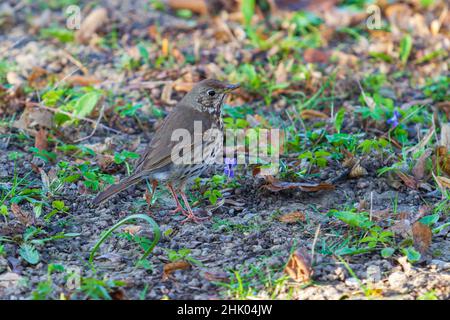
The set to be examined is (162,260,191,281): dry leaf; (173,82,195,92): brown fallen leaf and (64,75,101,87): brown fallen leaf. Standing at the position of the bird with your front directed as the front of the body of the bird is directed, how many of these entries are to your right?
1

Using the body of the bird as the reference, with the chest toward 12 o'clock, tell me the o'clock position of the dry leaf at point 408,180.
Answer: The dry leaf is roughly at 12 o'clock from the bird.

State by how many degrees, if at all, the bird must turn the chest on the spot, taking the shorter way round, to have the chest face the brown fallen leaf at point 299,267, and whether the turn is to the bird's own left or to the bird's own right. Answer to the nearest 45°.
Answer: approximately 45° to the bird's own right

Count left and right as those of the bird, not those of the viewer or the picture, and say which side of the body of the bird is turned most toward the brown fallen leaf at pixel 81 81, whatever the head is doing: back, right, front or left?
left

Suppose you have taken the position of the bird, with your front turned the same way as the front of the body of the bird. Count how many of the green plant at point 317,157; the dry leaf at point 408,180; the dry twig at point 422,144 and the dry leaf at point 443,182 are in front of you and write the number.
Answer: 4

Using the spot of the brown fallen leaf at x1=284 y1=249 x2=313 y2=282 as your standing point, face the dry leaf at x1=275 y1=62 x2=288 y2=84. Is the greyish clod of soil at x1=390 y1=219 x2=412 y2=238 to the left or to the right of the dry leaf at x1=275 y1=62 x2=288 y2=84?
right

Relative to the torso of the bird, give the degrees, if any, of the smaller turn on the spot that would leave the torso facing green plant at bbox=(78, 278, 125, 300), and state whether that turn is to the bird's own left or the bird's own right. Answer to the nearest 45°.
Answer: approximately 90° to the bird's own right

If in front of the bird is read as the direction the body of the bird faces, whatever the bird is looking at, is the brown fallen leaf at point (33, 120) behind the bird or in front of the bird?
behind

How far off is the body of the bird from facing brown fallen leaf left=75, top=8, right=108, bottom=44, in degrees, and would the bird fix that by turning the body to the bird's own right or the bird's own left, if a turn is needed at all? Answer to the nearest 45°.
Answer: approximately 90° to the bird's own left

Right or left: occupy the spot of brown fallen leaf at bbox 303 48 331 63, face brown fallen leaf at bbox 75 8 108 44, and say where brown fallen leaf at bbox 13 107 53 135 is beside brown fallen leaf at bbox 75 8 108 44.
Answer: left

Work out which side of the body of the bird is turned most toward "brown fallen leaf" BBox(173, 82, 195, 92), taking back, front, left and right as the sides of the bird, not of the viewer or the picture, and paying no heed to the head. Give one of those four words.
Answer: left

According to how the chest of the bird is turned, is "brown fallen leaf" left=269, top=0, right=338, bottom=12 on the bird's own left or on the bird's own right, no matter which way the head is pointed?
on the bird's own left

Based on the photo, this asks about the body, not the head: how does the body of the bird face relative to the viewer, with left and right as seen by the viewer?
facing to the right of the viewer

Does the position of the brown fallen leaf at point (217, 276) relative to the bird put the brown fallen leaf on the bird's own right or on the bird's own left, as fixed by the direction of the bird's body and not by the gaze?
on the bird's own right
